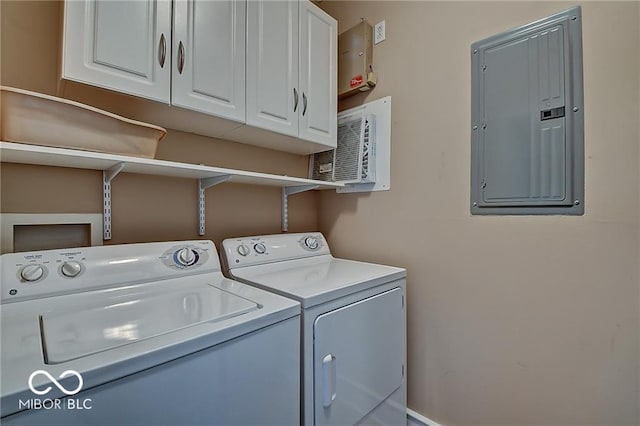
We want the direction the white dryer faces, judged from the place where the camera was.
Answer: facing the viewer and to the right of the viewer

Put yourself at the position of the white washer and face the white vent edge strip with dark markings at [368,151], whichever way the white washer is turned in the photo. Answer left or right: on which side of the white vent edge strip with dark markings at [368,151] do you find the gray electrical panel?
right

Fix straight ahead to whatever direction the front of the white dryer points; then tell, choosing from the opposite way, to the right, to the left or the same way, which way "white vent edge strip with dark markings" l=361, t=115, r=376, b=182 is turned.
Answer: to the right

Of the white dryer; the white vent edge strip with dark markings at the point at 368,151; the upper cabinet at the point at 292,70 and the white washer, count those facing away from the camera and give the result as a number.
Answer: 0

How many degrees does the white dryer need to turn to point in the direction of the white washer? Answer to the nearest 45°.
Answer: approximately 90° to its right

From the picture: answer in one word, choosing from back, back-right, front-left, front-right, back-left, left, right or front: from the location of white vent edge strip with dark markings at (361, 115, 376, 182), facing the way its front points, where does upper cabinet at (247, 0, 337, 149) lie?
front

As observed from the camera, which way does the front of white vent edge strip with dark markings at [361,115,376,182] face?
facing the viewer and to the left of the viewer

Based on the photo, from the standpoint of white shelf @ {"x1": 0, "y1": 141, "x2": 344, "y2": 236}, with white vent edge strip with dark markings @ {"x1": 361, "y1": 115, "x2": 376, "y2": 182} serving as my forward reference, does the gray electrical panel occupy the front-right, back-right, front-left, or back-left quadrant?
front-right

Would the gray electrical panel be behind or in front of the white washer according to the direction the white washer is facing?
in front

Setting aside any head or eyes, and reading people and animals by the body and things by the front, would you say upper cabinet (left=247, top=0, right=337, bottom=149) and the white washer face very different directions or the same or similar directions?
same or similar directions

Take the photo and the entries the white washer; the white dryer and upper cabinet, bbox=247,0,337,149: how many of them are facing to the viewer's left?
0

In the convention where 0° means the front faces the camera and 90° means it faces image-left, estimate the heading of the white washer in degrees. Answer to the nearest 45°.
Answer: approximately 315°

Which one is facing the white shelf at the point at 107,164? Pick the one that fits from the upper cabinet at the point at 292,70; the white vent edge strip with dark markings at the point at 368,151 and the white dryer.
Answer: the white vent edge strip with dark markings

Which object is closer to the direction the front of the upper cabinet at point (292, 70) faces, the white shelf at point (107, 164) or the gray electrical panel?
the gray electrical panel
